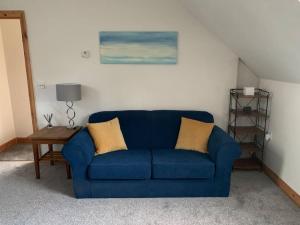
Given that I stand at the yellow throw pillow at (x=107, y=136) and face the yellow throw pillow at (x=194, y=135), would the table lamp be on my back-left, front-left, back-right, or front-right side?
back-left

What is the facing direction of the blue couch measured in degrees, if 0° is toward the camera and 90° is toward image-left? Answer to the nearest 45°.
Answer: approximately 0°

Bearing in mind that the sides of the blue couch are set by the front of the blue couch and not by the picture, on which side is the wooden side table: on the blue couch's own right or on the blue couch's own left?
on the blue couch's own right

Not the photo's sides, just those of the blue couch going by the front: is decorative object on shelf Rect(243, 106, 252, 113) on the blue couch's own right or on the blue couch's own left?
on the blue couch's own left

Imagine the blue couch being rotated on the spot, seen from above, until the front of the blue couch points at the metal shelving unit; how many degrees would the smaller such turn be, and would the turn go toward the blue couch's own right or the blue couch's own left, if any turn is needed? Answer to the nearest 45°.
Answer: approximately 135° to the blue couch's own left

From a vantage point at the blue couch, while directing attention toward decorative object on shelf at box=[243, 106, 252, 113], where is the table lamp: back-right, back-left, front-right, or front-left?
back-left
